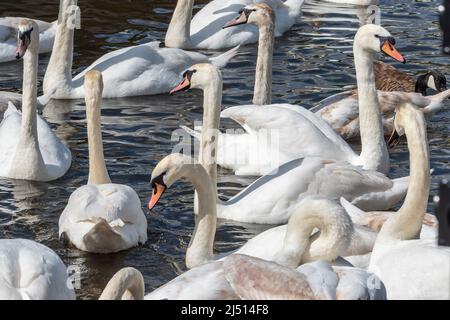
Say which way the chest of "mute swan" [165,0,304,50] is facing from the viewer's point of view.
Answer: to the viewer's left

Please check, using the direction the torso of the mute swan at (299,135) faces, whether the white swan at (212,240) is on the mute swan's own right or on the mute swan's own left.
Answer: on the mute swan's own right

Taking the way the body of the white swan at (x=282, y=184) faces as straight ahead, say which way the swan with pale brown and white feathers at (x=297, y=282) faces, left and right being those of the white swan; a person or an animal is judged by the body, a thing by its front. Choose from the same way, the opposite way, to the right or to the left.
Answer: the opposite way

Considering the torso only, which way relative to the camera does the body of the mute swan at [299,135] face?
to the viewer's right

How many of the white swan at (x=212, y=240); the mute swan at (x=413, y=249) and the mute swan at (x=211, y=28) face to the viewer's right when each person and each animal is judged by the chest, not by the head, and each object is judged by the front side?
0

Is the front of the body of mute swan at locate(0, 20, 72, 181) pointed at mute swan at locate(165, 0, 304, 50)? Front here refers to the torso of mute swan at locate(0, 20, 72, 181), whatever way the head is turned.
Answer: no

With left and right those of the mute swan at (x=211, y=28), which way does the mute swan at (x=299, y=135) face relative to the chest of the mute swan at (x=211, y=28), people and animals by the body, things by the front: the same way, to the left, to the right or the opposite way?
the opposite way

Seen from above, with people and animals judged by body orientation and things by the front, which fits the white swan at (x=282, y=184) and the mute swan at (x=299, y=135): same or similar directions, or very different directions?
very different directions

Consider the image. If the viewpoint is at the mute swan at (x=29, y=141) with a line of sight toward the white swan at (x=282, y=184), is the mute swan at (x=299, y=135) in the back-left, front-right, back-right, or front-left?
front-left

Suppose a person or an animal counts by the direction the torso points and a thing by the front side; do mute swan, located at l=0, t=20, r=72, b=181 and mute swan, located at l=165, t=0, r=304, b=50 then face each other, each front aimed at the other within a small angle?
no

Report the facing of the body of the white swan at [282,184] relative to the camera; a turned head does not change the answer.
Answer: to the viewer's left

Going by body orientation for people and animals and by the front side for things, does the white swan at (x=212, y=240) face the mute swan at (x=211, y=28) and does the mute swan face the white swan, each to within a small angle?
no
